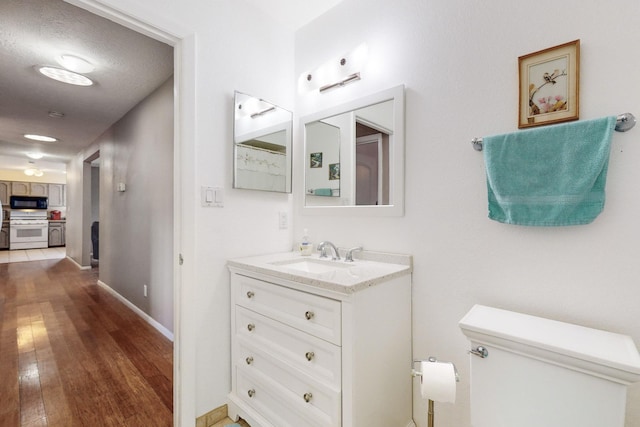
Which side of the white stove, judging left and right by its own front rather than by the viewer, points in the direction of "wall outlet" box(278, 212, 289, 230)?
front

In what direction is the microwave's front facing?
toward the camera

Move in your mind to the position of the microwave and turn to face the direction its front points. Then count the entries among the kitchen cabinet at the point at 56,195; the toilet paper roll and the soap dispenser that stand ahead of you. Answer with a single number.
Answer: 2

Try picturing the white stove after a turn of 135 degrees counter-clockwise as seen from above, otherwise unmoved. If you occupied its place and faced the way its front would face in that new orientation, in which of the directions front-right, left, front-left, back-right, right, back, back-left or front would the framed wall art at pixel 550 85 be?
back-right

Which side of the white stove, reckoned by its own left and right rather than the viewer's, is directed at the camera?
front

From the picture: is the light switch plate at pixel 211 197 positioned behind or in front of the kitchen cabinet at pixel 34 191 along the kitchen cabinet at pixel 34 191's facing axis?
in front

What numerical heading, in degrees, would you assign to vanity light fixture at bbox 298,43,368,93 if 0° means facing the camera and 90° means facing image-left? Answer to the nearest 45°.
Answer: approximately 45°

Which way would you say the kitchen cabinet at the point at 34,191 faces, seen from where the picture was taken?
facing the viewer

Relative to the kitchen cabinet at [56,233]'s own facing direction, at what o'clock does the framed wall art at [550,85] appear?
The framed wall art is roughly at 12 o'clock from the kitchen cabinet.

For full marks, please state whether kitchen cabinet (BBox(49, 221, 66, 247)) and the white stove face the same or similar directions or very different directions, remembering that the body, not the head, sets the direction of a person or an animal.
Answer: same or similar directions

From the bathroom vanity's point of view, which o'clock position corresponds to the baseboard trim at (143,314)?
The baseboard trim is roughly at 3 o'clock from the bathroom vanity.

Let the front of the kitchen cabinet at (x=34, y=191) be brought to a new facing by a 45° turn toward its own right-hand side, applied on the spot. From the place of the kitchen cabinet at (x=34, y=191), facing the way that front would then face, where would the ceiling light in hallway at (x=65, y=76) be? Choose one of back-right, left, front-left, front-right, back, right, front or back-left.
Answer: front-left

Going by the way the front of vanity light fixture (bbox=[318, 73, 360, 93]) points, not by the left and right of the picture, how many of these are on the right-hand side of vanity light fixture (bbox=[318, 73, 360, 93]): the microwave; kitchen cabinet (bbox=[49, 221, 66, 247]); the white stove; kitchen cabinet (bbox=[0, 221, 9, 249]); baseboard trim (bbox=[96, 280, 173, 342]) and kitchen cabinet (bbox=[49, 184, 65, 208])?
6

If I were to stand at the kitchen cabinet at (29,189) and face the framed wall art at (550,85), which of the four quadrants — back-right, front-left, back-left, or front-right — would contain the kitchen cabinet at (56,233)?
front-left
